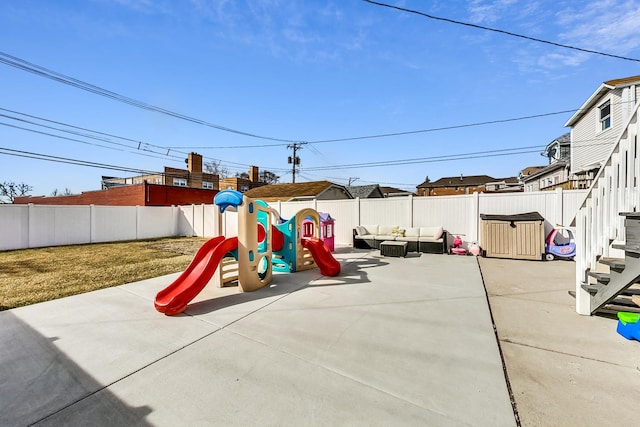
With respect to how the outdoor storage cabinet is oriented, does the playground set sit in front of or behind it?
in front

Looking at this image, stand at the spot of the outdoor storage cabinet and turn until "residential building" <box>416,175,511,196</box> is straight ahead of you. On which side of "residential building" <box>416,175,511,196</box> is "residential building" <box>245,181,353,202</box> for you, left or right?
left

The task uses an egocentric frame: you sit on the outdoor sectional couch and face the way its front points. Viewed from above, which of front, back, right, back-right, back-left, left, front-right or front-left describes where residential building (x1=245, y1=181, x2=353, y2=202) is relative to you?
back-right

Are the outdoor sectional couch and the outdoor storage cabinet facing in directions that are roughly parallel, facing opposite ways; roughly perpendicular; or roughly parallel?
roughly parallel

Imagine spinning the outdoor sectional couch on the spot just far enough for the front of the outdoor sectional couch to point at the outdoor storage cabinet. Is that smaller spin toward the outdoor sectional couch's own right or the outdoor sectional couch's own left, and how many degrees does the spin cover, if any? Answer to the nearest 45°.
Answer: approximately 90° to the outdoor sectional couch's own left

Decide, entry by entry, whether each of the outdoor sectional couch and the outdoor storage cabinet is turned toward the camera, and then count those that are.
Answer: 2

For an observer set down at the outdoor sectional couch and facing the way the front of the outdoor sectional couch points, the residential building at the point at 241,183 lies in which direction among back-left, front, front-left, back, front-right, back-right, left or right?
back-right

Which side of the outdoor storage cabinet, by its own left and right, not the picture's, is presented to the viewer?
front

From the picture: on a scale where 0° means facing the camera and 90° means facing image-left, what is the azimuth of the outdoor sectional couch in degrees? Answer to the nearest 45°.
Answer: approximately 0°

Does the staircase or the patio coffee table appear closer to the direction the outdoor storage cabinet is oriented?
the staircase

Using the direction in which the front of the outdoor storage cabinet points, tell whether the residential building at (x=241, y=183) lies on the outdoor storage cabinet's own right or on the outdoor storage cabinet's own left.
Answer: on the outdoor storage cabinet's own right

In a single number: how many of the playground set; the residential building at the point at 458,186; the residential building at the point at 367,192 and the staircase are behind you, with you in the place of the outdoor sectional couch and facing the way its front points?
2

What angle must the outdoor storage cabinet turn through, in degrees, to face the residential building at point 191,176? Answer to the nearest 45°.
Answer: approximately 90° to its right

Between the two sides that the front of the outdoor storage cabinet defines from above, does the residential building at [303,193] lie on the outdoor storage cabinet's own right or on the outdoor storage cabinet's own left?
on the outdoor storage cabinet's own right

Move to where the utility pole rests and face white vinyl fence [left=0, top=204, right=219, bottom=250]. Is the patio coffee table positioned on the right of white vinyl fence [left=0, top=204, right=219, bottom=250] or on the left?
left
